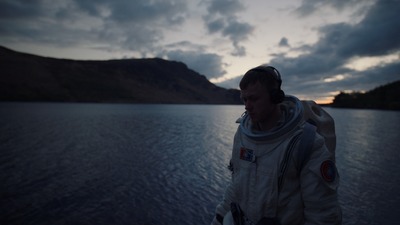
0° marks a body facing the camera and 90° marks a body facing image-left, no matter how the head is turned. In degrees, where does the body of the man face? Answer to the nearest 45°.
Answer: approximately 45°
